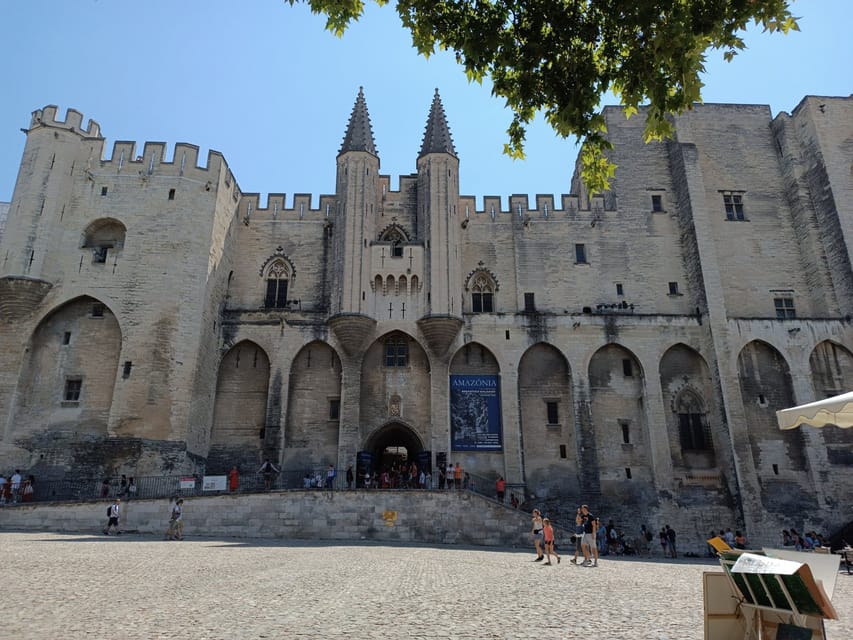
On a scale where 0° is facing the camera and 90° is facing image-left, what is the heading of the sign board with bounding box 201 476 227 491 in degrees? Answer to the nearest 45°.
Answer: approximately 0°

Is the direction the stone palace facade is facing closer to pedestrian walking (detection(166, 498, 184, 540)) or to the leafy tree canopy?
the leafy tree canopy

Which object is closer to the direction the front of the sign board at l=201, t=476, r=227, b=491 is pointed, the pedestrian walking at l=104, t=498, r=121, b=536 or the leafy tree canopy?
the leafy tree canopy

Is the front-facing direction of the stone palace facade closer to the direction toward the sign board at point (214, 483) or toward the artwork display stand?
the artwork display stand

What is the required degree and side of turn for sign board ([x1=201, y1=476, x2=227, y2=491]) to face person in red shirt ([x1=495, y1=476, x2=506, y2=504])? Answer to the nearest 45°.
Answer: approximately 90° to its left

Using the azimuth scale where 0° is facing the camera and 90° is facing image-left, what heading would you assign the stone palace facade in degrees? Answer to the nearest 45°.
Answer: approximately 0°

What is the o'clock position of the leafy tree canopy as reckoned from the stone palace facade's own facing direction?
The leafy tree canopy is roughly at 12 o'clock from the stone palace facade.
